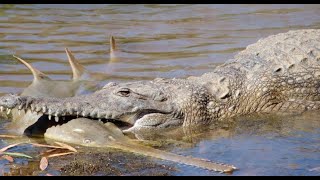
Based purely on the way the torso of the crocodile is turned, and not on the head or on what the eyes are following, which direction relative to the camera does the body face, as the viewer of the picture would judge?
to the viewer's left
